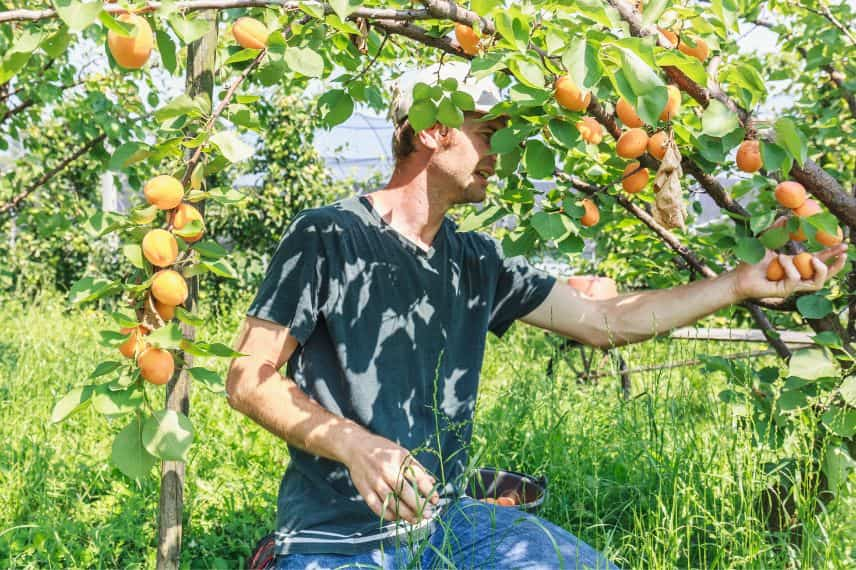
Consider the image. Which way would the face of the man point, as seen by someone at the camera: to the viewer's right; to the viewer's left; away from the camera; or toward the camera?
to the viewer's right
